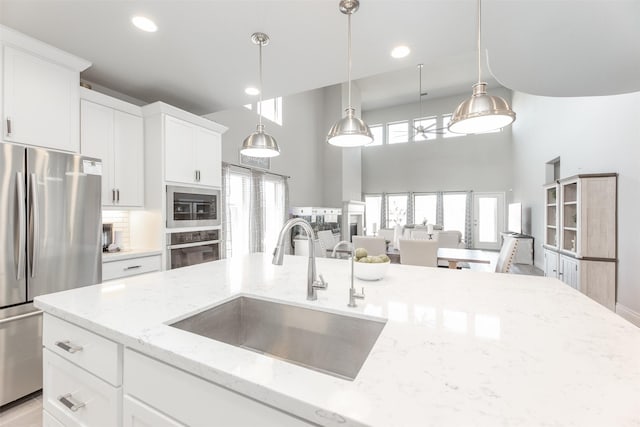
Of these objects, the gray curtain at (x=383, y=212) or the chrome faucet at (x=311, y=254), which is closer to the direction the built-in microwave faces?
the chrome faucet

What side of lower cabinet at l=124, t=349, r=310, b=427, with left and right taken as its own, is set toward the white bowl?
back

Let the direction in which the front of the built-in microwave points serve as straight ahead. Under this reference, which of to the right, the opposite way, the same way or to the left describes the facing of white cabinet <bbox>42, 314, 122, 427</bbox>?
to the right

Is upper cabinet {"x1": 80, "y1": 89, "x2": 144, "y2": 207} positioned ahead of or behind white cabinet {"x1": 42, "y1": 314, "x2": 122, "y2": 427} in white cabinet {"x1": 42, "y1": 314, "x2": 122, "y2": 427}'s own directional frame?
behind

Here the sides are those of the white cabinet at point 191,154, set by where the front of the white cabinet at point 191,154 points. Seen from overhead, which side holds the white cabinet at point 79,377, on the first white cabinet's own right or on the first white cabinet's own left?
on the first white cabinet's own right

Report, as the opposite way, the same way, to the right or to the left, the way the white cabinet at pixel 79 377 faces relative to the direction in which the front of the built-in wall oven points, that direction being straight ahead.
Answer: to the right

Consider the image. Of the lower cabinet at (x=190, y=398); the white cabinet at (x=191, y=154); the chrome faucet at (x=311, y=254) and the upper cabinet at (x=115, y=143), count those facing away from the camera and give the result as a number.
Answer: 0

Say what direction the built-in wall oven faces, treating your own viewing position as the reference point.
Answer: facing the viewer and to the right of the viewer

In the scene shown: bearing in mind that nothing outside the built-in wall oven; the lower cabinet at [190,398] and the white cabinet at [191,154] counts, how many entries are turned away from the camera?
0

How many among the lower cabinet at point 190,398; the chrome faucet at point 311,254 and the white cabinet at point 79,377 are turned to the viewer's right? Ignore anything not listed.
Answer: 0

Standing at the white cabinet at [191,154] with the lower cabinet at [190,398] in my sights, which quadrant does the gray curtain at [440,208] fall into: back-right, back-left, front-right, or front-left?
back-left

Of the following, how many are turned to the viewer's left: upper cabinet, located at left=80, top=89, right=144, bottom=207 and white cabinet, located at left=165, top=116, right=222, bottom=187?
0

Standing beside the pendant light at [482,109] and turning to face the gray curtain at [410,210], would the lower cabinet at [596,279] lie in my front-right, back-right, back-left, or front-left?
front-right

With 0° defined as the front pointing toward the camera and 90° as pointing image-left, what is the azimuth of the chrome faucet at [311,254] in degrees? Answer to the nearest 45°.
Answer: approximately 45°

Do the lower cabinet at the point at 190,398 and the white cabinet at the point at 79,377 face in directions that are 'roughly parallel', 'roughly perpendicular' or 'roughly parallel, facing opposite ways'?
roughly parallel

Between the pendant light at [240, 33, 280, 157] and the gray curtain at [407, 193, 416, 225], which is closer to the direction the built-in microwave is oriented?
the pendant light

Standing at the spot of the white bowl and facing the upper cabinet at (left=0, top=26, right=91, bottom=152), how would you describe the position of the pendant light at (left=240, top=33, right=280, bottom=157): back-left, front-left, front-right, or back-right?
front-right

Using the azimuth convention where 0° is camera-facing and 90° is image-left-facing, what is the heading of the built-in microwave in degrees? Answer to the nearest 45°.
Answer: approximately 315°
